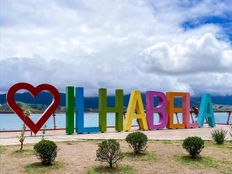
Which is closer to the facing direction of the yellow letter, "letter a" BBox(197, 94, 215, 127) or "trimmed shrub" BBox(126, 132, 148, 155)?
the trimmed shrub

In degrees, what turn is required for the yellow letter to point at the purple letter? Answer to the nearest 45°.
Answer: approximately 135° to its left

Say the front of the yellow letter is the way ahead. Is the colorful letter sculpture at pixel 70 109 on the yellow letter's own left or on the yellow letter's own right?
on the yellow letter's own right

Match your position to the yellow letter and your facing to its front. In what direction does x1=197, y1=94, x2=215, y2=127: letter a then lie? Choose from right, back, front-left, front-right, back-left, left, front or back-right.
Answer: back-left

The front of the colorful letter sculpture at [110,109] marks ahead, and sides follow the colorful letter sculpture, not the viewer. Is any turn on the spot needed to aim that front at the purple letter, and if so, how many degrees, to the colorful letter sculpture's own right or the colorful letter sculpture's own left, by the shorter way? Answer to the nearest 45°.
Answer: approximately 135° to the colorful letter sculpture's own left

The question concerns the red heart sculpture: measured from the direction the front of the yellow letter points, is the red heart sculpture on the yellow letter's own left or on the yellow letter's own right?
on the yellow letter's own right

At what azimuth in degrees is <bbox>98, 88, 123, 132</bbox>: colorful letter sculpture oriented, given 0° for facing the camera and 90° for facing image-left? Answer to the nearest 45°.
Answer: approximately 0°

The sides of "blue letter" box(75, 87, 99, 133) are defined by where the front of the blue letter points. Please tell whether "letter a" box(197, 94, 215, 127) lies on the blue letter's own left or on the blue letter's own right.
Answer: on the blue letter's own left

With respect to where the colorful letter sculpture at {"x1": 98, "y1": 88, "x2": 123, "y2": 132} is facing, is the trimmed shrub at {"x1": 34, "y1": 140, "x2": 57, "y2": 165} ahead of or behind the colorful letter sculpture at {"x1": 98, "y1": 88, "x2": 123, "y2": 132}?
ahead

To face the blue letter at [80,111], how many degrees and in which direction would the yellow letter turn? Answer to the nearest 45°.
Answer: approximately 45° to its right

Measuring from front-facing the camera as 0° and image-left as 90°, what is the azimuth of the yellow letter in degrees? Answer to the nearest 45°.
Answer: approximately 0°
